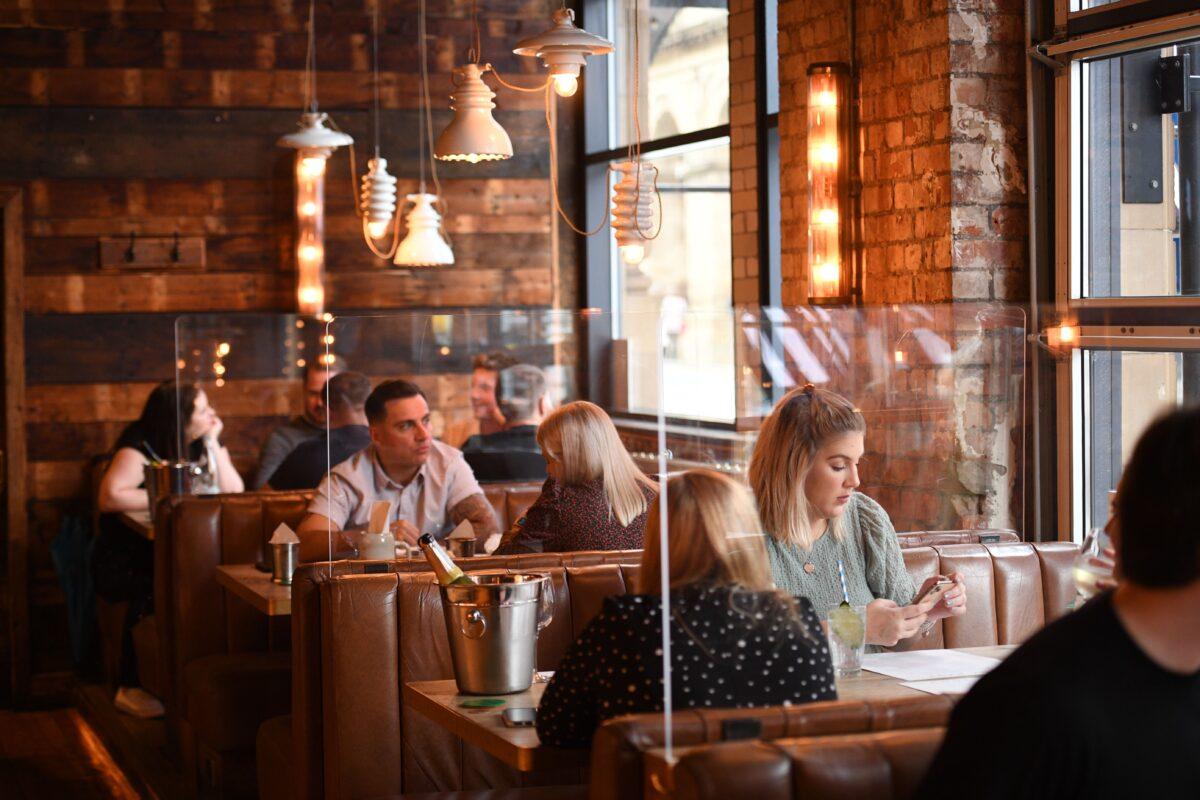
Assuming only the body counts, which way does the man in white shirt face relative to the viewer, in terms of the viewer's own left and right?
facing the viewer

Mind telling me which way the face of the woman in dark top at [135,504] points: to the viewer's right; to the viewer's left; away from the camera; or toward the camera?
to the viewer's right

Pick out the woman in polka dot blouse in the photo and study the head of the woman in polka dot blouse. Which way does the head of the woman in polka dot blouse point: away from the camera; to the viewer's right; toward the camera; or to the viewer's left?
away from the camera

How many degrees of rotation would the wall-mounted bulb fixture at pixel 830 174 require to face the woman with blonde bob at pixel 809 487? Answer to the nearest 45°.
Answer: approximately 45° to its left

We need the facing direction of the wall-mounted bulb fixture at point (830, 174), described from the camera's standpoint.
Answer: facing the viewer and to the left of the viewer

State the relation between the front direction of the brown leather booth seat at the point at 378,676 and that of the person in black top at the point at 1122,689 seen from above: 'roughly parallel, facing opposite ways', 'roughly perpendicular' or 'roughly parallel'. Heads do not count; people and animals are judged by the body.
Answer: roughly parallel, facing opposite ways

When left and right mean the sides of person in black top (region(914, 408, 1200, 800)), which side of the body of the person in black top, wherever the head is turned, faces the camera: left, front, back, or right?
back

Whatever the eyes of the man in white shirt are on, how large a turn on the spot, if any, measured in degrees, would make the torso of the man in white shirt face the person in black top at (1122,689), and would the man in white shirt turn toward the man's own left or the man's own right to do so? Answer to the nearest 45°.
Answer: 0° — they already face them

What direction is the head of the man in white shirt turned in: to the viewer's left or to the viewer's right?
to the viewer's right

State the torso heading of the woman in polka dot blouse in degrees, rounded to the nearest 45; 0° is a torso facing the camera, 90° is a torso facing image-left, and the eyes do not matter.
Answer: approximately 180°

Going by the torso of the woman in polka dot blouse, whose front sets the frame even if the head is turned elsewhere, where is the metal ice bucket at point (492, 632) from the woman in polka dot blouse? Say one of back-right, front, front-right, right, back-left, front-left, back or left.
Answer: front-left

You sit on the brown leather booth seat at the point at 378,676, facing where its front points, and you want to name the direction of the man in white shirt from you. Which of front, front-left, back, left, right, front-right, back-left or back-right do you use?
back
